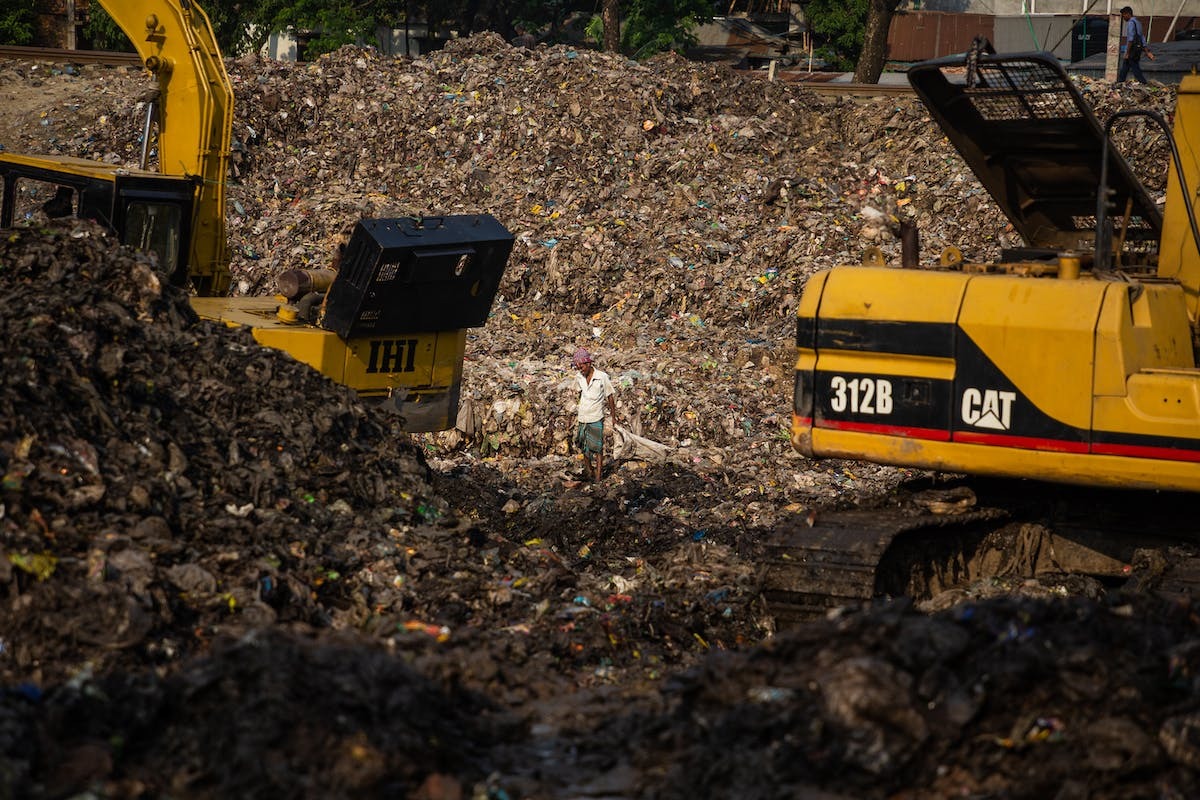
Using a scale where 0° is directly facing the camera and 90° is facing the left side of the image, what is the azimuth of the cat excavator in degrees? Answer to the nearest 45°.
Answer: approximately 270°

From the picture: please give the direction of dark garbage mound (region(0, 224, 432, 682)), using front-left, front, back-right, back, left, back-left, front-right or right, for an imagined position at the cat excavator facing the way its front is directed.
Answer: back

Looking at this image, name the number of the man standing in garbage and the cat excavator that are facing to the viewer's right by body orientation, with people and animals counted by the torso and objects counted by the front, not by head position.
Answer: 1

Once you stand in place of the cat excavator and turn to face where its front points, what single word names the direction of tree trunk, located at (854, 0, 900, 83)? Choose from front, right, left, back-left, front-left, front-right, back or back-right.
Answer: left

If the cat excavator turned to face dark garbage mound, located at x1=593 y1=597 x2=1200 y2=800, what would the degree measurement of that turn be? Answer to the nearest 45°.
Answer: approximately 90° to its right

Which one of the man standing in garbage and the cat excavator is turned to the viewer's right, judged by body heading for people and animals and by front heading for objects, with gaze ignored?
the cat excavator

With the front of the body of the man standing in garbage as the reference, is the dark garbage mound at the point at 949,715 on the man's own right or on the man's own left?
on the man's own left

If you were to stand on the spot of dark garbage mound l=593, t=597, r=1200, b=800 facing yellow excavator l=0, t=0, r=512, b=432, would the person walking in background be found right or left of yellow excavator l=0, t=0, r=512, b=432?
right

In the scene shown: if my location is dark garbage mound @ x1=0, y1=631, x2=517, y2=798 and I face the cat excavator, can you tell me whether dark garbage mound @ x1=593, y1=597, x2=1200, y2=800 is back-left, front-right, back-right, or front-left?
front-right

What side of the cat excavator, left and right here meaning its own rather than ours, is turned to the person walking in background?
left

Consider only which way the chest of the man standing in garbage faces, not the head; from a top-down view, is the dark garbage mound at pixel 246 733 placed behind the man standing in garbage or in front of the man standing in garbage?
in front

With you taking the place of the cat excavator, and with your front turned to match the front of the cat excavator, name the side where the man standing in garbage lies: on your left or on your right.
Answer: on your left

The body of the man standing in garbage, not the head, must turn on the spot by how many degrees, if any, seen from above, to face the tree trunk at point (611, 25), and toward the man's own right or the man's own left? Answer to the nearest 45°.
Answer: approximately 135° to the man's own right

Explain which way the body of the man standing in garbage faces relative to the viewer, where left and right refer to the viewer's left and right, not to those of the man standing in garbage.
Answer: facing the viewer and to the left of the viewer
